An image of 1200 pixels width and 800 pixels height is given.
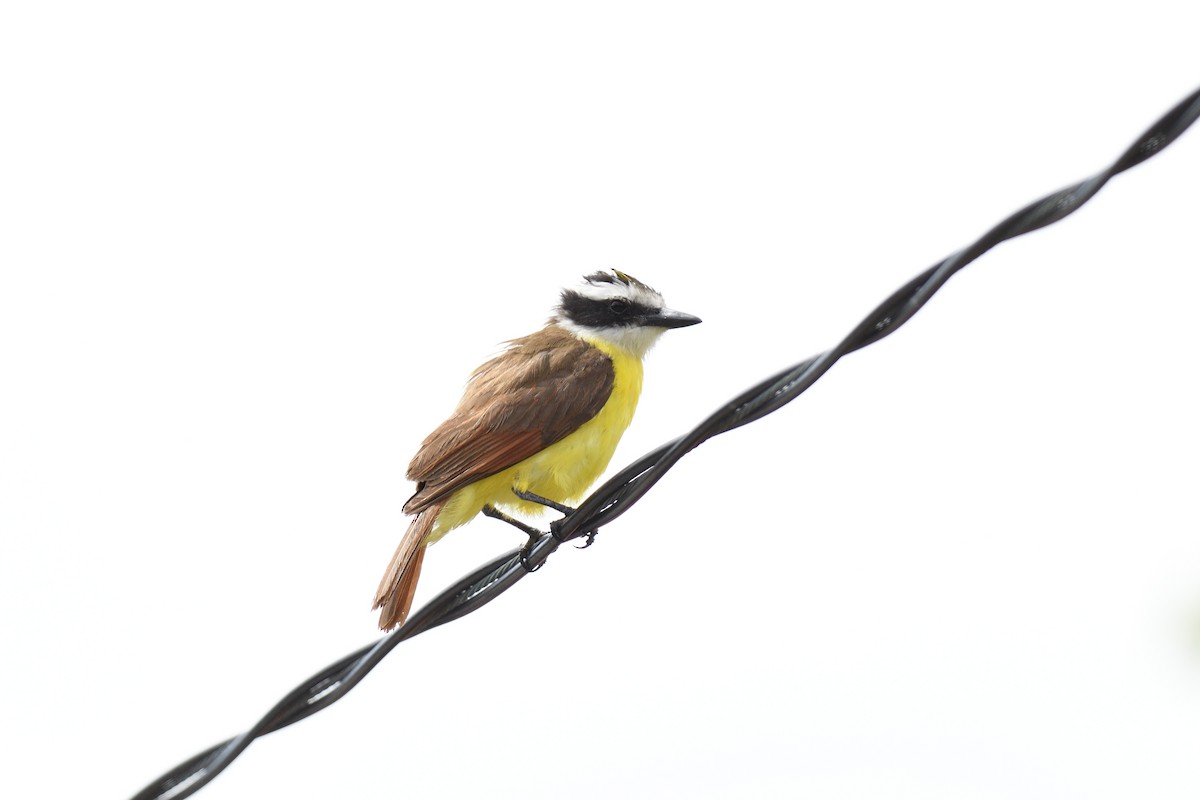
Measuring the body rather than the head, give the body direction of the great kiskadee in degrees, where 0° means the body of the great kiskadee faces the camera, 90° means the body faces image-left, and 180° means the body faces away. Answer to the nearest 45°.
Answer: approximately 270°
